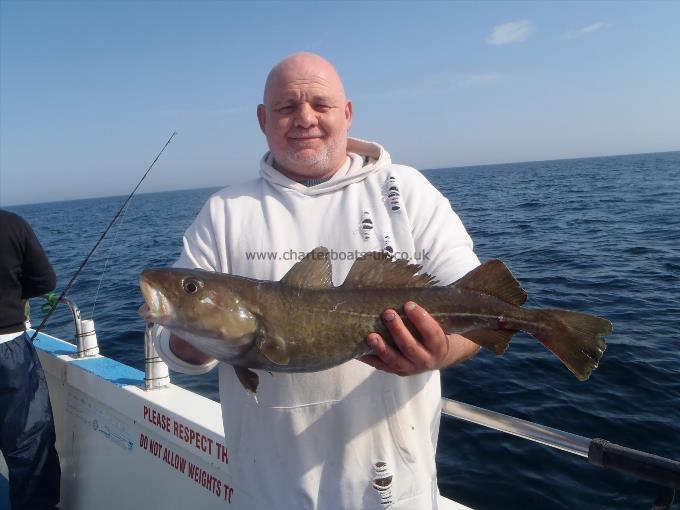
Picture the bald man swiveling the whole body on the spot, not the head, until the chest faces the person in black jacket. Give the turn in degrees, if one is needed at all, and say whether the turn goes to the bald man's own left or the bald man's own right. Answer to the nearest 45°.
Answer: approximately 135° to the bald man's own right

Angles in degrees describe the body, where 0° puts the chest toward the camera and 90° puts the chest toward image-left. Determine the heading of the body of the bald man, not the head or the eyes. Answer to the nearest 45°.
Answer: approximately 0°

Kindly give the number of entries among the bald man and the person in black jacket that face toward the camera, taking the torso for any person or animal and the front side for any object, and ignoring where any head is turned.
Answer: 1
